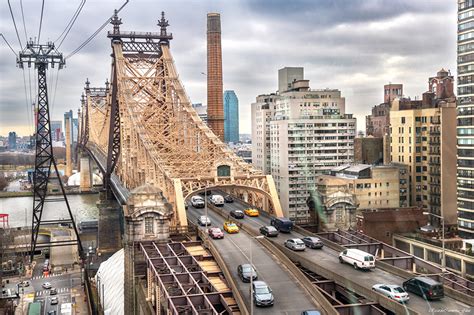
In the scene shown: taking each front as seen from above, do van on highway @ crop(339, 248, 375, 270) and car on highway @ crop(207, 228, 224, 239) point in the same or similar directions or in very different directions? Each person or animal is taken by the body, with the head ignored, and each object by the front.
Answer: very different directions

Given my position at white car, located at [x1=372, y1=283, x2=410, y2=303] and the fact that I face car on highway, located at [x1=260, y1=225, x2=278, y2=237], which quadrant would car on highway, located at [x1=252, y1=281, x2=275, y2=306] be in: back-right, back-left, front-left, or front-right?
front-left

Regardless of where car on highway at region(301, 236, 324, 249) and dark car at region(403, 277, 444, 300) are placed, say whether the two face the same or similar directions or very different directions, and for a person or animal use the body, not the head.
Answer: same or similar directions

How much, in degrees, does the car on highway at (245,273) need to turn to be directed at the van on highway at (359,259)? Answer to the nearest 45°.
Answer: approximately 45° to its left

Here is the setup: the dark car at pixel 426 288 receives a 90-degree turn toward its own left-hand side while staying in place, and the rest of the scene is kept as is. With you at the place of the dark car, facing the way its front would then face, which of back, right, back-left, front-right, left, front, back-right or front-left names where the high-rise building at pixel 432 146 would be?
back-right

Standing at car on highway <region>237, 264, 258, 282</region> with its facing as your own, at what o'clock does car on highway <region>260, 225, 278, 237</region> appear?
car on highway <region>260, 225, 278, 237</region> is roughly at 8 o'clock from car on highway <region>237, 264, 258, 282</region>.

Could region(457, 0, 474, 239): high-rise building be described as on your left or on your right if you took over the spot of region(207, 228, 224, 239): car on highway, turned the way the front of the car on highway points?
on your left

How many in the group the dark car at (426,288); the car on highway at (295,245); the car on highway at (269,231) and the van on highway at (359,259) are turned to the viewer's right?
0

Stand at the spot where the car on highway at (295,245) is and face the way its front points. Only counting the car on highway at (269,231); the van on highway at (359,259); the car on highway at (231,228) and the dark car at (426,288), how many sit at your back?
2

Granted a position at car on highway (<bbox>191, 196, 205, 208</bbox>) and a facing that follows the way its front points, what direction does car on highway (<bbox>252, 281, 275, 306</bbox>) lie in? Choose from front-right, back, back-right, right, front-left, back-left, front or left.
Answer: front-right

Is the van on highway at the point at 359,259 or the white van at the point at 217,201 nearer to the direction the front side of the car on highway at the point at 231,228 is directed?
the van on highway

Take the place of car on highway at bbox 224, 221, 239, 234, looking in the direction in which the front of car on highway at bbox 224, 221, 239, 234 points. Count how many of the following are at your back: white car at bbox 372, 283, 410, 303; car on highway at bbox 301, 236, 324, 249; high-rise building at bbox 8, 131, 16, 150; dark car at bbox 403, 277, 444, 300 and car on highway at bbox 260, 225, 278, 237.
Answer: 1

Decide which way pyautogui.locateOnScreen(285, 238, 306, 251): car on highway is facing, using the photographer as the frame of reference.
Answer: facing away from the viewer and to the left of the viewer

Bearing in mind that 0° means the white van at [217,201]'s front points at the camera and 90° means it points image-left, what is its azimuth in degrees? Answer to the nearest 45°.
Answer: approximately 315°

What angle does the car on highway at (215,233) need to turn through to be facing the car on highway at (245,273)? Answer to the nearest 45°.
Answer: approximately 45° to its right

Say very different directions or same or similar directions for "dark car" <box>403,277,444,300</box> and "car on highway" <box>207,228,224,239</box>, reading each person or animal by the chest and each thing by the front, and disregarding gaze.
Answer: very different directions

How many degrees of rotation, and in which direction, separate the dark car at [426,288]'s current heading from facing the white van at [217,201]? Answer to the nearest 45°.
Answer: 0° — it already faces it

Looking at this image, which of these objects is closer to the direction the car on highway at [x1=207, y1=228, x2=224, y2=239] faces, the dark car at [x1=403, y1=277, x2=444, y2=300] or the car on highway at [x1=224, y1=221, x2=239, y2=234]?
the dark car

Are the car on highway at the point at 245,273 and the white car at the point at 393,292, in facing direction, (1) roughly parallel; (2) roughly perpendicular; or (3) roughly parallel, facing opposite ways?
roughly parallel, facing opposite ways

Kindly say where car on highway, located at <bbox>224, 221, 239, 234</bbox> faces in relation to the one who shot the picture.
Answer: facing the viewer and to the right of the viewer

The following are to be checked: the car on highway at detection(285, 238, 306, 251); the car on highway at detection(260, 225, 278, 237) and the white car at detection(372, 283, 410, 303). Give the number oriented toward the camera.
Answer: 0

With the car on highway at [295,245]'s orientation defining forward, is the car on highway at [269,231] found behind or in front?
in front
